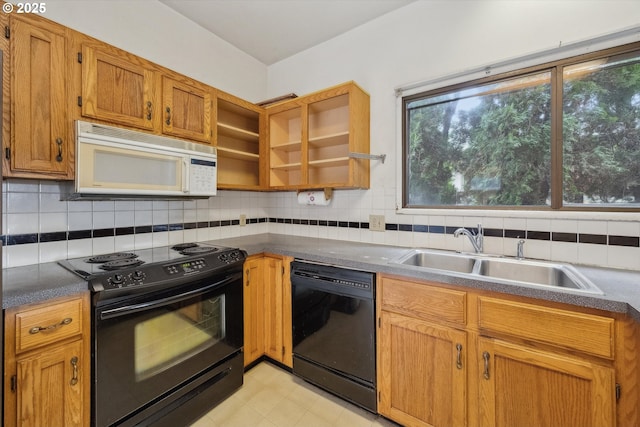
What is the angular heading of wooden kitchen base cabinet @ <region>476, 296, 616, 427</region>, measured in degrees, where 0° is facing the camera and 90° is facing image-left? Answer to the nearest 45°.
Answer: approximately 45°

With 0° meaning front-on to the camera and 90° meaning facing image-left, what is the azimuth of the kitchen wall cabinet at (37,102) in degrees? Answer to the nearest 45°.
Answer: approximately 315°

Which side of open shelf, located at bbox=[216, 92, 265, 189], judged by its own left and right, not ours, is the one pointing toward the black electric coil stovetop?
right

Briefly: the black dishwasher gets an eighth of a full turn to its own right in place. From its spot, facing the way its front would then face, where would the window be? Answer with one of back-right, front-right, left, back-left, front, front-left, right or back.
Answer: back

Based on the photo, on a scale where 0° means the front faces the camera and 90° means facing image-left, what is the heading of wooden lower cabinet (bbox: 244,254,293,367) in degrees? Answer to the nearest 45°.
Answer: approximately 0°
